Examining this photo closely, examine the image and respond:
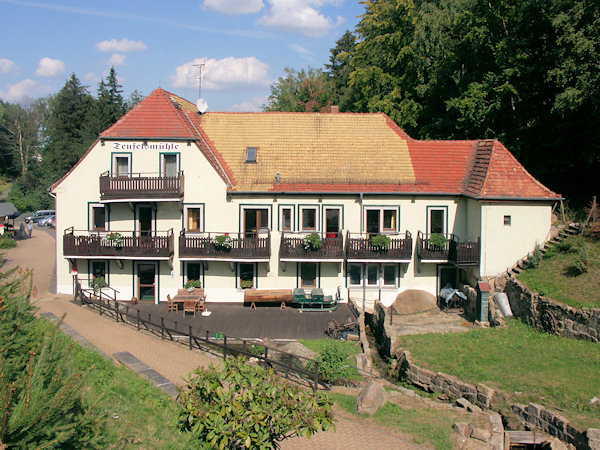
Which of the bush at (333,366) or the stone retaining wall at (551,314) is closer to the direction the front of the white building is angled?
the bush

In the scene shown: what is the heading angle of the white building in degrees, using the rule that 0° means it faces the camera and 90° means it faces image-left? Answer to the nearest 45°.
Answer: approximately 0°

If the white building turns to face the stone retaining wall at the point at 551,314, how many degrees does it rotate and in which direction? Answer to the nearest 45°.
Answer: approximately 45° to its left

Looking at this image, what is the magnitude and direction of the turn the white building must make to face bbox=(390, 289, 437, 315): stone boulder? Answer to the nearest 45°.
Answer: approximately 90° to its left

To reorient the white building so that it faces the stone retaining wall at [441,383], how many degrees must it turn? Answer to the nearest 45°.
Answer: approximately 45° to its left

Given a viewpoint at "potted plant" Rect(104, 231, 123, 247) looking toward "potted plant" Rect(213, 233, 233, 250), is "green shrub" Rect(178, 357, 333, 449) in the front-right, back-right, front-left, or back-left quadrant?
front-right

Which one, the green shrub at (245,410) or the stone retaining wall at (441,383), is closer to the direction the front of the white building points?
the green shrub

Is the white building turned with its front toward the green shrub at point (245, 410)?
yes

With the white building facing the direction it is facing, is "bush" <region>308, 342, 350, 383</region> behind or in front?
in front

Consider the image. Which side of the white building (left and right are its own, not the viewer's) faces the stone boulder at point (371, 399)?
front

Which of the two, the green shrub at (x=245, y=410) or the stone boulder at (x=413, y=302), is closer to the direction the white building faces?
the green shrub
